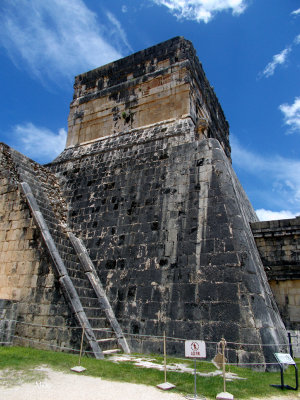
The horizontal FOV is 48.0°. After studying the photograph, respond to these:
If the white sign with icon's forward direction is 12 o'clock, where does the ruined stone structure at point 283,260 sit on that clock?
The ruined stone structure is roughly at 7 o'clock from the white sign with icon.

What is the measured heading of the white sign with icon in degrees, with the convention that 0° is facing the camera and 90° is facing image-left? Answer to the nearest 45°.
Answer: approximately 0°

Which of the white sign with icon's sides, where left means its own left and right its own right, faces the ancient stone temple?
back
